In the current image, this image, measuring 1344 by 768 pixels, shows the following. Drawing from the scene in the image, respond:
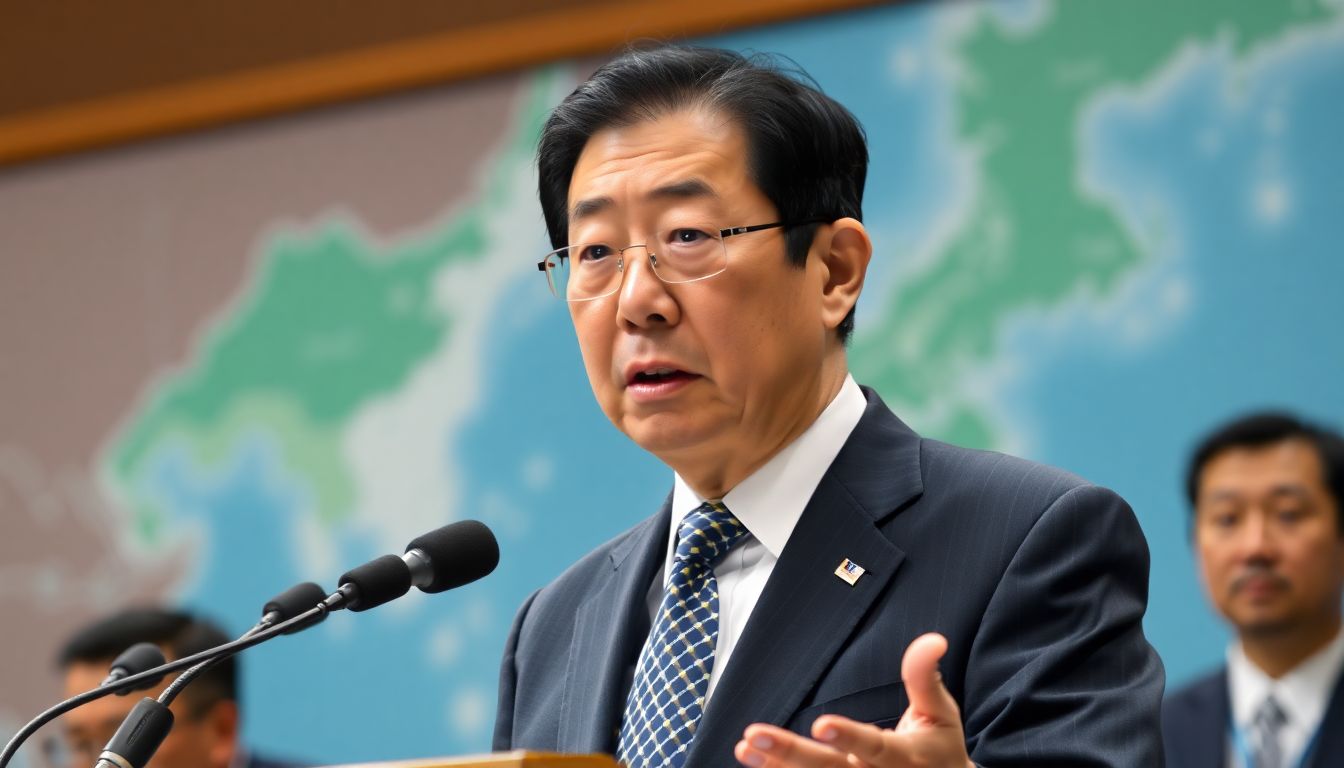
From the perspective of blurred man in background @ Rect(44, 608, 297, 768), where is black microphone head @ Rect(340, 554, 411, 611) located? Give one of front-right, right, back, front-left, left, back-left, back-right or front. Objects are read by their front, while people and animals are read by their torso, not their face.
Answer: front-left

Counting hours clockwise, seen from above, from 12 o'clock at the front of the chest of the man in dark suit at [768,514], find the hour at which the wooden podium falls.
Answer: The wooden podium is roughly at 11 o'clock from the man in dark suit.

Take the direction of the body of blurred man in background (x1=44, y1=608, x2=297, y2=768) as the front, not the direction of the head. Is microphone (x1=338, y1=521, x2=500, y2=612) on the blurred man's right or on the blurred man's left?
on the blurred man's left

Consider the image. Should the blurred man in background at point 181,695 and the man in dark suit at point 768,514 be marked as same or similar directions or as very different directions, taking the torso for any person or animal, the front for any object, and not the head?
same or similar directions

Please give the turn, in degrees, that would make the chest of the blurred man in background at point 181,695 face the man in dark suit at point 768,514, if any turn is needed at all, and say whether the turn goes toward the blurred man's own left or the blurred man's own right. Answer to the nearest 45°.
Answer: approximately 45° to the blurred man's own left

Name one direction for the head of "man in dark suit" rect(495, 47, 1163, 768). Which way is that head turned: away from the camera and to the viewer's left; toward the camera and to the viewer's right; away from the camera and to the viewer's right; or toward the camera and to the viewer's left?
toward the camera and to the viewer's left

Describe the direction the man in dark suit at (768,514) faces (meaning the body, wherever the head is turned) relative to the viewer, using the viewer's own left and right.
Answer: facing the viewer and to the left of the viewer

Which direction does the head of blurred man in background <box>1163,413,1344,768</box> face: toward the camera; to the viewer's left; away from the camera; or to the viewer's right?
toward the camera

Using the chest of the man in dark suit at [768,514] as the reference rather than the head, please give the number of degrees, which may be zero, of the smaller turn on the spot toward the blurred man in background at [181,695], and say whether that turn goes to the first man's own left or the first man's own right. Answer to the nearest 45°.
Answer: approximately 90° to the first man's own right

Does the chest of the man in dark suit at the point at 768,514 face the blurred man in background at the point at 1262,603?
no

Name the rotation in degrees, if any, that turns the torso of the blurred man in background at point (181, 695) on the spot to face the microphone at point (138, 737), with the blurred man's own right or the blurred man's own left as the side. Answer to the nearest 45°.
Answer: approximately 45° to the blurred man's own left

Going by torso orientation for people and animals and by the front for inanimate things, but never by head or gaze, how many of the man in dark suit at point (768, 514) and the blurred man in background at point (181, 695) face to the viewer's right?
0
